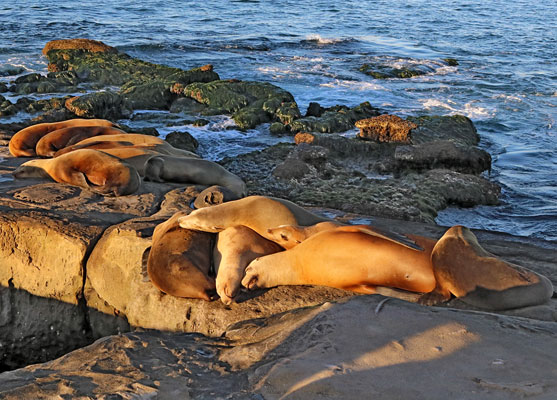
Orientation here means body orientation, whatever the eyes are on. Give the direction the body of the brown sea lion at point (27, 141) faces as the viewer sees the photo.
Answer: to the viewer's left

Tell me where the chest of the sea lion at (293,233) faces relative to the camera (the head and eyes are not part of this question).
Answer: to the viewer's left

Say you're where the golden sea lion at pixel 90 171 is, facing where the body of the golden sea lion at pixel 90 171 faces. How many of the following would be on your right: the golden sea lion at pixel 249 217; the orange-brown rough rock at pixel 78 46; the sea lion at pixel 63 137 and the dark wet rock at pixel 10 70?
3

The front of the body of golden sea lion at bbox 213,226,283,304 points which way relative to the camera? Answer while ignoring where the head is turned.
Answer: toward the camera

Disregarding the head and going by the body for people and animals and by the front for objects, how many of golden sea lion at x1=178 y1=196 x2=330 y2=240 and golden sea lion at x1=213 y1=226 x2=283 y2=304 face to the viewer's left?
1

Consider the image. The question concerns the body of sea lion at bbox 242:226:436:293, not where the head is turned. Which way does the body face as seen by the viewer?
to the viewer's left

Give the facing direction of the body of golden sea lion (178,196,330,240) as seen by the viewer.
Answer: to the viewer's left

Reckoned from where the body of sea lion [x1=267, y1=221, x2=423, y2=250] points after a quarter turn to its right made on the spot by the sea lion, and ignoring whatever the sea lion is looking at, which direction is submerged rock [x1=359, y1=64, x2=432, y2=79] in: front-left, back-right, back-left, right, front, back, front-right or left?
front

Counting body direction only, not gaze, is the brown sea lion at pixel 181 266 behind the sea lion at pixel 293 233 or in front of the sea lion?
in front

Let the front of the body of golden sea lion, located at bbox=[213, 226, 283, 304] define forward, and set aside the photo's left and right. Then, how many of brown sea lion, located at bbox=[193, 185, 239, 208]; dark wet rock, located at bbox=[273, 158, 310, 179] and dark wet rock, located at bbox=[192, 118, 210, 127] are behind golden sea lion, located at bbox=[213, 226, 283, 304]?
3

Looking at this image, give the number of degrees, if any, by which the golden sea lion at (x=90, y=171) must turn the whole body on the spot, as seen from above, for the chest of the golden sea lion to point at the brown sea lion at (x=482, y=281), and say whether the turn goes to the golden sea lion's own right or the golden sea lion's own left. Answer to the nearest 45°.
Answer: approximately 135° to the golden sea lion's own left

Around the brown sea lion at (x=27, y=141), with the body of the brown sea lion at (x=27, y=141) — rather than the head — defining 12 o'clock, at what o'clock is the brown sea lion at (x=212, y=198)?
the brown sea lion at (x=212, y=198) is roughly at 8 o'clock from the brown sea lion at (x=27, y=141).

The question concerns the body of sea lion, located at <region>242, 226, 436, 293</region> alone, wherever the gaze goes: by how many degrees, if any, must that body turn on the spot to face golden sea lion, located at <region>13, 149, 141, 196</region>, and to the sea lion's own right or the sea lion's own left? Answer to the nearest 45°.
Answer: approximately 45° to the sea lion's own right

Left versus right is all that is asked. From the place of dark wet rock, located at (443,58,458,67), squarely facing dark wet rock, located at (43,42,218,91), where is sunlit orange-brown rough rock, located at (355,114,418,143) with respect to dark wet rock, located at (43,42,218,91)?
left

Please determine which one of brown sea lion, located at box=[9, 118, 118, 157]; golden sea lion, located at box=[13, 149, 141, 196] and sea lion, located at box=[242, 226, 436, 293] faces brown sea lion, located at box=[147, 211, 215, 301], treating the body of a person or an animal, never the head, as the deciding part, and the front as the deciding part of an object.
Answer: the sea lion

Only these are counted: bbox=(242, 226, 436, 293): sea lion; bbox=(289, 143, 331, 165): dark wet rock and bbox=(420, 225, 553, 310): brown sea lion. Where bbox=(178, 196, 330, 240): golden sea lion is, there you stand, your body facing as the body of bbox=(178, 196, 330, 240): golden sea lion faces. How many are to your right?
1

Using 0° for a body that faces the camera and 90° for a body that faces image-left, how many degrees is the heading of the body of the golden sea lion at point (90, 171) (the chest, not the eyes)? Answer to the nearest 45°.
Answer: approximately 90°
